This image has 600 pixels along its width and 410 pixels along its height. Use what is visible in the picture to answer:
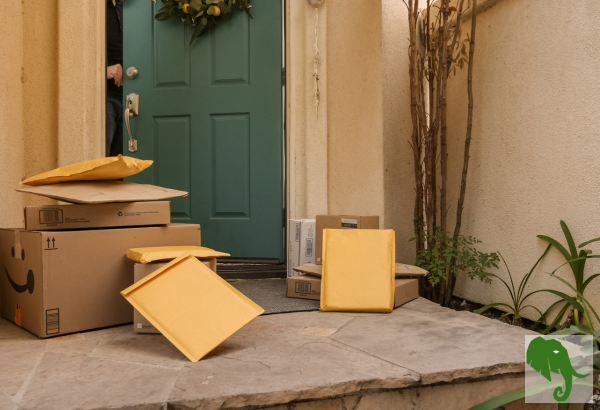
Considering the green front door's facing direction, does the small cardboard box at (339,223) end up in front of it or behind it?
in front

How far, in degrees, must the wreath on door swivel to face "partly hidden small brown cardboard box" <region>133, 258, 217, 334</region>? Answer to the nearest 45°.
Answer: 0° — it already faces it

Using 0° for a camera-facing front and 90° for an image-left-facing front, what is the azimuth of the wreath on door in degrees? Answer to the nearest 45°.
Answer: approximately 0°

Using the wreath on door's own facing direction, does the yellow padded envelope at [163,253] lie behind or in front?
in front

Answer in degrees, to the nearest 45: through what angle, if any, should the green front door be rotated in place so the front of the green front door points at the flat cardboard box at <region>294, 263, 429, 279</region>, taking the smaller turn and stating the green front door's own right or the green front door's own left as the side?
approximately 45° to the green front door's own left

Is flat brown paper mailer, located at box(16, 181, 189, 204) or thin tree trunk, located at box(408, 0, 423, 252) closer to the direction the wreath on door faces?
the flat brown paper mailer

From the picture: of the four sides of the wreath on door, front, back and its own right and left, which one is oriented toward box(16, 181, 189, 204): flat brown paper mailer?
front
